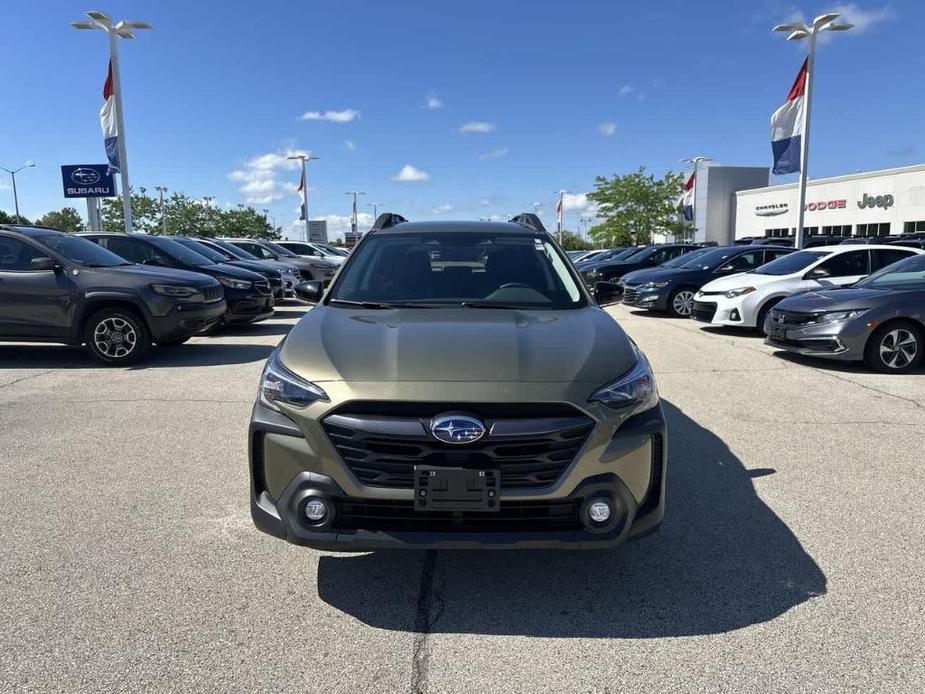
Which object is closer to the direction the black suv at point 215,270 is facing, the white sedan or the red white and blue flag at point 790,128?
the white sedan

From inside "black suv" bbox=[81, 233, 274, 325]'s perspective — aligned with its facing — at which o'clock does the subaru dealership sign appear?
The subaru dealership sign is roughly at 7 o'clock from the black suv.

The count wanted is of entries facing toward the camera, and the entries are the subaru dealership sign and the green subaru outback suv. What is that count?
2

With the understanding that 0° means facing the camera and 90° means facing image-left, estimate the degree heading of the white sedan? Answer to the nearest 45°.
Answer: approximately 45°

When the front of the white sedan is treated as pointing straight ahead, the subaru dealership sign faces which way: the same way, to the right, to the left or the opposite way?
to the left

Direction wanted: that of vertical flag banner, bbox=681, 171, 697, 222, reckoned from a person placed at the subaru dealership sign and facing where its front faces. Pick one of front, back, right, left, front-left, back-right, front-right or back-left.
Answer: left

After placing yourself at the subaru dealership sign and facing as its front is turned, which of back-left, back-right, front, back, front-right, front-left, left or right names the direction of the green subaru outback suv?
front

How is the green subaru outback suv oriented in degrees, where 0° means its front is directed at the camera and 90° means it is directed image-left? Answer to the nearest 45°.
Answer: approximately 0°

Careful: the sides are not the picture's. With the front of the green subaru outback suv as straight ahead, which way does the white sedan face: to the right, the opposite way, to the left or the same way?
to the right

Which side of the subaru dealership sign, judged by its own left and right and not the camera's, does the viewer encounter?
front

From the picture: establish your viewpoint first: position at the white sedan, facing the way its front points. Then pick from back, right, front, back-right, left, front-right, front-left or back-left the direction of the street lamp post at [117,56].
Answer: front-right

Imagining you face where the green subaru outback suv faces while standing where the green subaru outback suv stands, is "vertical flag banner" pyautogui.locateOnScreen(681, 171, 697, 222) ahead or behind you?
behind
